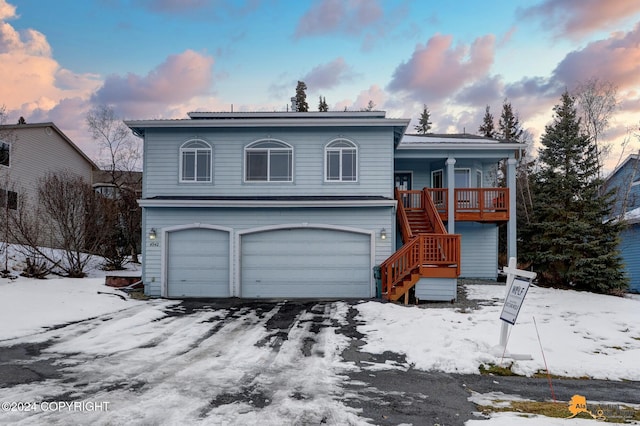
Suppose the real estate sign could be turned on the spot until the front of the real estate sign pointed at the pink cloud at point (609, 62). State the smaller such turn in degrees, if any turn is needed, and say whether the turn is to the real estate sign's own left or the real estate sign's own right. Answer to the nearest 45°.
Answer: approximately 135° to the real estate sign's own right

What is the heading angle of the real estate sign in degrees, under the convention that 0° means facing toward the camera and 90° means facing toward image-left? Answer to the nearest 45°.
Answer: approximately 45°

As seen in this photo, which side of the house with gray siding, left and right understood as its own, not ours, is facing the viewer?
front

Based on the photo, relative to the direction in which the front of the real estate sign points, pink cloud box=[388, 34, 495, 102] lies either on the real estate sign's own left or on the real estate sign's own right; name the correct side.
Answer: on the real estate sign's own right

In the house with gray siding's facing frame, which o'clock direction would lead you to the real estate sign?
The real estate sign is roughly at 11 o'clock from the house with gray siding.

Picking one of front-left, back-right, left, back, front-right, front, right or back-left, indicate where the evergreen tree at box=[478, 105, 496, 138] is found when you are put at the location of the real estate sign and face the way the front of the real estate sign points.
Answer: back-right

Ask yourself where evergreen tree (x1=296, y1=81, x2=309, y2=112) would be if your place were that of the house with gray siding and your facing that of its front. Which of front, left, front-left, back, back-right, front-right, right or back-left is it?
back

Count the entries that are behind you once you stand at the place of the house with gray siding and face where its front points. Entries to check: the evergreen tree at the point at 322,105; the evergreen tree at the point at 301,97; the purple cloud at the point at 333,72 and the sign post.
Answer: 3

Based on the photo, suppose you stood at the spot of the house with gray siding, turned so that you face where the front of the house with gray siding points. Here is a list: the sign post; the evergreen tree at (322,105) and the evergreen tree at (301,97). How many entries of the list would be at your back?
2

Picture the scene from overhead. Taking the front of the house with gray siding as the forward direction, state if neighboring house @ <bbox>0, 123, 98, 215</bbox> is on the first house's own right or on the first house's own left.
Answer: on the first house's own right

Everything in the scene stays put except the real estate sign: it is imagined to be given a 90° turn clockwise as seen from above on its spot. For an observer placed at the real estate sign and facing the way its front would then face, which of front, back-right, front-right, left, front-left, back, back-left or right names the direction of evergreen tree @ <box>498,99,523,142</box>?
front-right

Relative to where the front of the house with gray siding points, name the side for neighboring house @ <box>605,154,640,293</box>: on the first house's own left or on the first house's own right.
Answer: on the first house's own left

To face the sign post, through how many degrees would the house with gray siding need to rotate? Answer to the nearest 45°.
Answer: approximately 45° to its left

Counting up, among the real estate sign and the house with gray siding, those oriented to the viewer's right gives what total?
0
